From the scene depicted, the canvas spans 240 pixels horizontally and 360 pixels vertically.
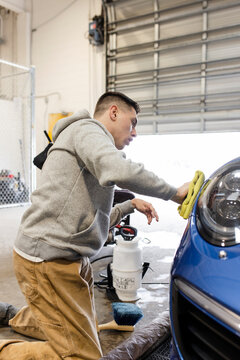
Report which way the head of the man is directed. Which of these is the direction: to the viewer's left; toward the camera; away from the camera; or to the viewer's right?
to the viewer's right

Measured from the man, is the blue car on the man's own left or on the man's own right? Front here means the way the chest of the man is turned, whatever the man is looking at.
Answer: on the man's own right

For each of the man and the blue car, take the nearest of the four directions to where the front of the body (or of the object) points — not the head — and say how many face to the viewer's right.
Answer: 1

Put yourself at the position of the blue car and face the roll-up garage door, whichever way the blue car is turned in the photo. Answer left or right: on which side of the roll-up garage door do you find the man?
left

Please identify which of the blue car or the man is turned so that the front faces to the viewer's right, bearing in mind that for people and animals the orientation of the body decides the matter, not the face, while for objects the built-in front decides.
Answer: the man

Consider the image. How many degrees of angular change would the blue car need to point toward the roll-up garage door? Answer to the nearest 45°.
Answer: approximately 135° to its right

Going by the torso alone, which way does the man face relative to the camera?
to the viewer's right

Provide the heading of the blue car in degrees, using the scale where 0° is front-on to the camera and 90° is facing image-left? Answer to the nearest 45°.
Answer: approximately 45°
